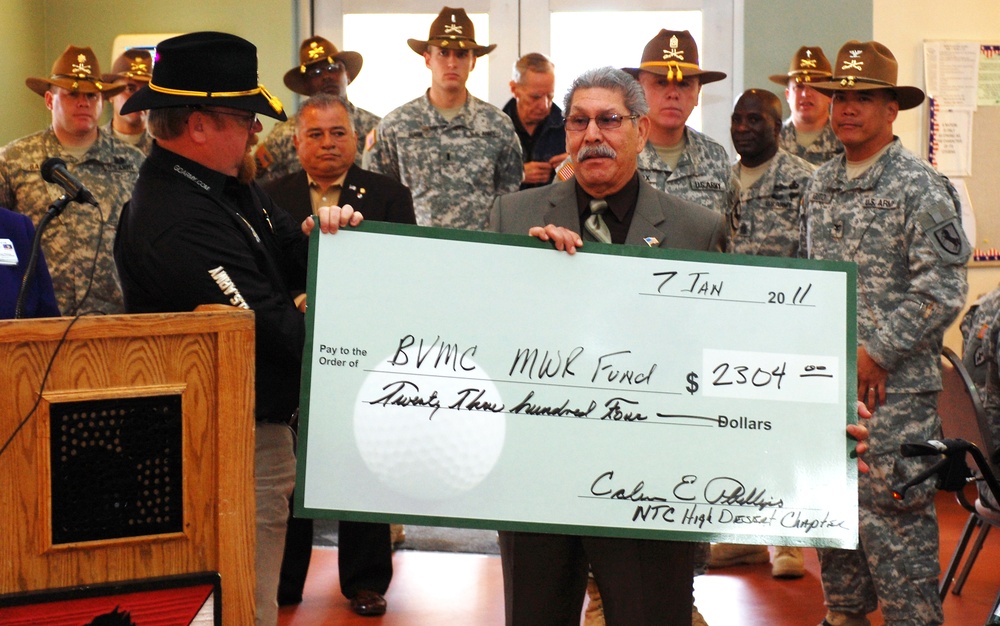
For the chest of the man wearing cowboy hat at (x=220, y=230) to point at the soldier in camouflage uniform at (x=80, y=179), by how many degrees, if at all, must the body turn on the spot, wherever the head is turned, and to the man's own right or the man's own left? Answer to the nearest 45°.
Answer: approximately 90° to the man's own left

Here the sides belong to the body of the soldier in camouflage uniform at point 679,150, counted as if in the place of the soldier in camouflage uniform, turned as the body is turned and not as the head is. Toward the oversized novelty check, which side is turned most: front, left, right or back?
front

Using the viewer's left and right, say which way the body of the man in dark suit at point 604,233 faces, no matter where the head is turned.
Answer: facing the viewer

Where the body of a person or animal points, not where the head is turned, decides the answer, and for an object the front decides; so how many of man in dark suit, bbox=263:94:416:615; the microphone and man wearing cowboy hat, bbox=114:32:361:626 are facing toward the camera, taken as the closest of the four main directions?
1

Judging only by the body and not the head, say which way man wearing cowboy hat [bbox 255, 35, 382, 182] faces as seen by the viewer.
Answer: toward the camera

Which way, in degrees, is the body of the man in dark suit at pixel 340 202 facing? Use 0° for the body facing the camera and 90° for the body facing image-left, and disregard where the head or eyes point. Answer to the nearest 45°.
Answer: approximately 0°

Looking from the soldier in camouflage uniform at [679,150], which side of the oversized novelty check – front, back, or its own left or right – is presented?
back

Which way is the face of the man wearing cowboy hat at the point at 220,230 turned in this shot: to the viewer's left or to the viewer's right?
to the viewer's right

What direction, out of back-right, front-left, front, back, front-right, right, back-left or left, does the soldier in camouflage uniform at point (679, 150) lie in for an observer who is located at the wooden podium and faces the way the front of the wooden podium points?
back-left

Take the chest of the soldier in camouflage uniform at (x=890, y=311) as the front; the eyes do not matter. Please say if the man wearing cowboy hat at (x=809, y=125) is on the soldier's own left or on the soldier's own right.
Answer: on the soldier's own right

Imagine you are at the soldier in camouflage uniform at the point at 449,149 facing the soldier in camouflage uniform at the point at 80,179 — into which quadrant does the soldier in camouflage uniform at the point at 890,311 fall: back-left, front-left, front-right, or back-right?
back-left

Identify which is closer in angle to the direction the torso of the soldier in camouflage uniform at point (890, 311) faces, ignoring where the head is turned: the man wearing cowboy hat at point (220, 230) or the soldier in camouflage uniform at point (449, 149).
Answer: the man wearing cowboy hat

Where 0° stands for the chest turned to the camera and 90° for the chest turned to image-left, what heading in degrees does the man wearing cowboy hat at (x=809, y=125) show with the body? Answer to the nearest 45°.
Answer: approximately 0°

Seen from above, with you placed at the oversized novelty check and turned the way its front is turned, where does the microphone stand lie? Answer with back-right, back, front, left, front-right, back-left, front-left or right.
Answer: right
